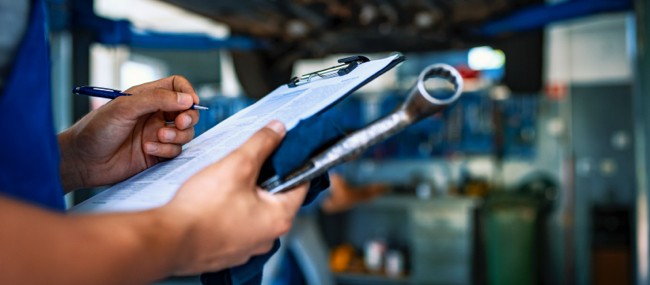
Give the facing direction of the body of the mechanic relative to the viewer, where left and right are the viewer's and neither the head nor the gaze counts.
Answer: facing to the right of the viewer

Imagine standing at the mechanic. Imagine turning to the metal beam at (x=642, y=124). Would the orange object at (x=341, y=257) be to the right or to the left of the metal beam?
left

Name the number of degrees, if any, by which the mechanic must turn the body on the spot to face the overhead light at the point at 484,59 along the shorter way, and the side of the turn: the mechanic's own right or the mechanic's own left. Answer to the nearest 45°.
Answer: approximately 45° to the mechanic's own left
